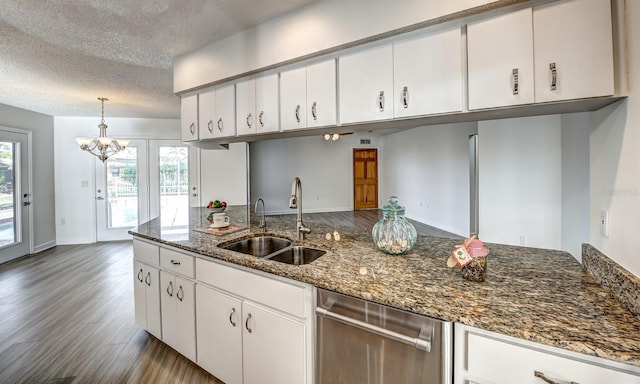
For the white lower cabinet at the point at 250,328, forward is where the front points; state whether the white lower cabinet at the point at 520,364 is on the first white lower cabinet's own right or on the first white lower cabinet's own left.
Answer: on the first white lower cabinet's own left

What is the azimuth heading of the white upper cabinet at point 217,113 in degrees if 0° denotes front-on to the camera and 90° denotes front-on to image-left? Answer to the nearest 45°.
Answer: approximately 45°

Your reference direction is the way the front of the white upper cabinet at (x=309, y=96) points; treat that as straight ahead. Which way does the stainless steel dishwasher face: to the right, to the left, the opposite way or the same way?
the same way

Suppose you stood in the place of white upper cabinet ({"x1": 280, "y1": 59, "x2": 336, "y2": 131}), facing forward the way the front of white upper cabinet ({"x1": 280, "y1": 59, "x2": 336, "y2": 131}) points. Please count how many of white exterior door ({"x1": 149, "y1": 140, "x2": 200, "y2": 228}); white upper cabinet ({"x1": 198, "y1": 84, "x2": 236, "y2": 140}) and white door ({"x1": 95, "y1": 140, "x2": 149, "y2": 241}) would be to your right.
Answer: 3

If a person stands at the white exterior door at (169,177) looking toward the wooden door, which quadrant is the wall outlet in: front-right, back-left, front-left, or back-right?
front-right

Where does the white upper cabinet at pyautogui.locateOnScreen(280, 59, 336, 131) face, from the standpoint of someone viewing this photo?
facing the viewer and to the left of the viewer

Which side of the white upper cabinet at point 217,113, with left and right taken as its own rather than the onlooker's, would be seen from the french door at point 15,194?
right

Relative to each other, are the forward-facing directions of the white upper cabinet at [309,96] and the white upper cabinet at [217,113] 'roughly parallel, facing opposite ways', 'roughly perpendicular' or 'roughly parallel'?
roughly parallel

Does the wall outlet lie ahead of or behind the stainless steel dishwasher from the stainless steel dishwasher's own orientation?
behind

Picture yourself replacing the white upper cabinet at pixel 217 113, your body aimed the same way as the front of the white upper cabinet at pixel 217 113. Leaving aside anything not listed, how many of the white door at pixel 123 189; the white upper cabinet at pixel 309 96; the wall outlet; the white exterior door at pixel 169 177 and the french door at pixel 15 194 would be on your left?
2

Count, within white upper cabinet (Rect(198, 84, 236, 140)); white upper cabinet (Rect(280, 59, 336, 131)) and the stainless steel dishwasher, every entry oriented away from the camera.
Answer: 0

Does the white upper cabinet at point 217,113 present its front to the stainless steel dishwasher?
no

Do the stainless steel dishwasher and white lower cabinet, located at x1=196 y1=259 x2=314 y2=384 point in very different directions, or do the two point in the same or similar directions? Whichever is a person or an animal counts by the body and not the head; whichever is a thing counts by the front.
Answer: same or similar directions

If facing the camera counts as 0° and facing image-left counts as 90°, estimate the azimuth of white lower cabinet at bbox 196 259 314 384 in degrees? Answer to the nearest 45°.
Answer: approximately 45°

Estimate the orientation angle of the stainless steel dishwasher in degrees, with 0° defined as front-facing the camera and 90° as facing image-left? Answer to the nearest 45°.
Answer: approximately 45°

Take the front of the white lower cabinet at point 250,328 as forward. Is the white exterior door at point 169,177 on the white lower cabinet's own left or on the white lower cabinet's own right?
on the white lower cabinet's own right

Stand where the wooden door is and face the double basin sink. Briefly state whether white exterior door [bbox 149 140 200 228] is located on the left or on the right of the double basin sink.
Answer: right

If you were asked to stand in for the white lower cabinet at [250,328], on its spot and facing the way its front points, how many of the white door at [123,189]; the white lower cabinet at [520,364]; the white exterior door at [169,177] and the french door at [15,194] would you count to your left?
1

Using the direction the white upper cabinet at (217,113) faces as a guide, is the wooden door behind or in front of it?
behind

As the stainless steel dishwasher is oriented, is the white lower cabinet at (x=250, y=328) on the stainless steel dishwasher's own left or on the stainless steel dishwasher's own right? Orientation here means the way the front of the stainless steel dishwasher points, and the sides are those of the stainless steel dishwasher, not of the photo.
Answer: on the stainless steel dishwasher's own right
